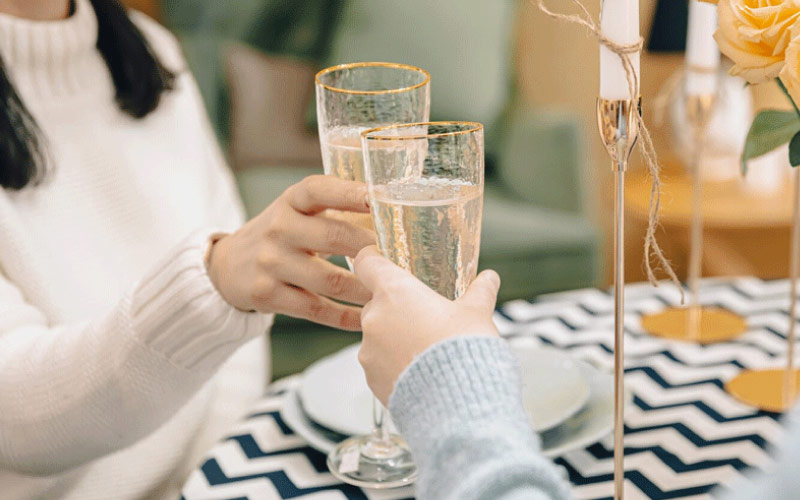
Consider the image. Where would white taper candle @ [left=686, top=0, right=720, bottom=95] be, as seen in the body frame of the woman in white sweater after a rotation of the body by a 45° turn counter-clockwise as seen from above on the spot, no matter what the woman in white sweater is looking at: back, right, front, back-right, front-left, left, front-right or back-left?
front

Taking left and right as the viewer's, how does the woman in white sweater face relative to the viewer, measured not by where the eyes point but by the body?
facing the viewer and to the right of the viewer

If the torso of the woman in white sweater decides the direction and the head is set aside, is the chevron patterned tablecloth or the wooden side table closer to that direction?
the chevron patterned tablecloth

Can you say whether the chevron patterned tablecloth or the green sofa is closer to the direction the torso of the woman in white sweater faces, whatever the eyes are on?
the chevron patterned tablecloth

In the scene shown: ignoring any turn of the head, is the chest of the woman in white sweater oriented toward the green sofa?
no

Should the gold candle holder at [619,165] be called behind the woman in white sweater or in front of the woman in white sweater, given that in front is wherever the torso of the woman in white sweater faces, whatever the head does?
in front

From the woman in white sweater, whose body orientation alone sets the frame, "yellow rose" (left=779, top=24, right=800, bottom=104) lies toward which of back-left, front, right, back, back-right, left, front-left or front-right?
front

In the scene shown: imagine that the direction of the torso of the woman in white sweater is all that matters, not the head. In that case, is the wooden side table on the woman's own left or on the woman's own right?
on the woman's own left

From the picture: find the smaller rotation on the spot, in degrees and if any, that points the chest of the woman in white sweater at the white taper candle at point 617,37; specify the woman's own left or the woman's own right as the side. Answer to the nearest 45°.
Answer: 0° — they already face it

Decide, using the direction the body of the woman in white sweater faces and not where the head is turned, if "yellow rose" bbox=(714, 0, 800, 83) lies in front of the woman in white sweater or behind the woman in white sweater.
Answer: in front

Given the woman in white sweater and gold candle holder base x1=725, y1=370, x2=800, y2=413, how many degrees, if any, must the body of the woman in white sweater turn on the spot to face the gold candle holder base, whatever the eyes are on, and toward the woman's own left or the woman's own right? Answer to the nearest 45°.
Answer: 0° — they already face it

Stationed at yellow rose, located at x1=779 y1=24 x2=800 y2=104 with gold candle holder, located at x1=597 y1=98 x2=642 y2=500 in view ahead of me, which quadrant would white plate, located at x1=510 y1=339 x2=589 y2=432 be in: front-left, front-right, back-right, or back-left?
front-right
